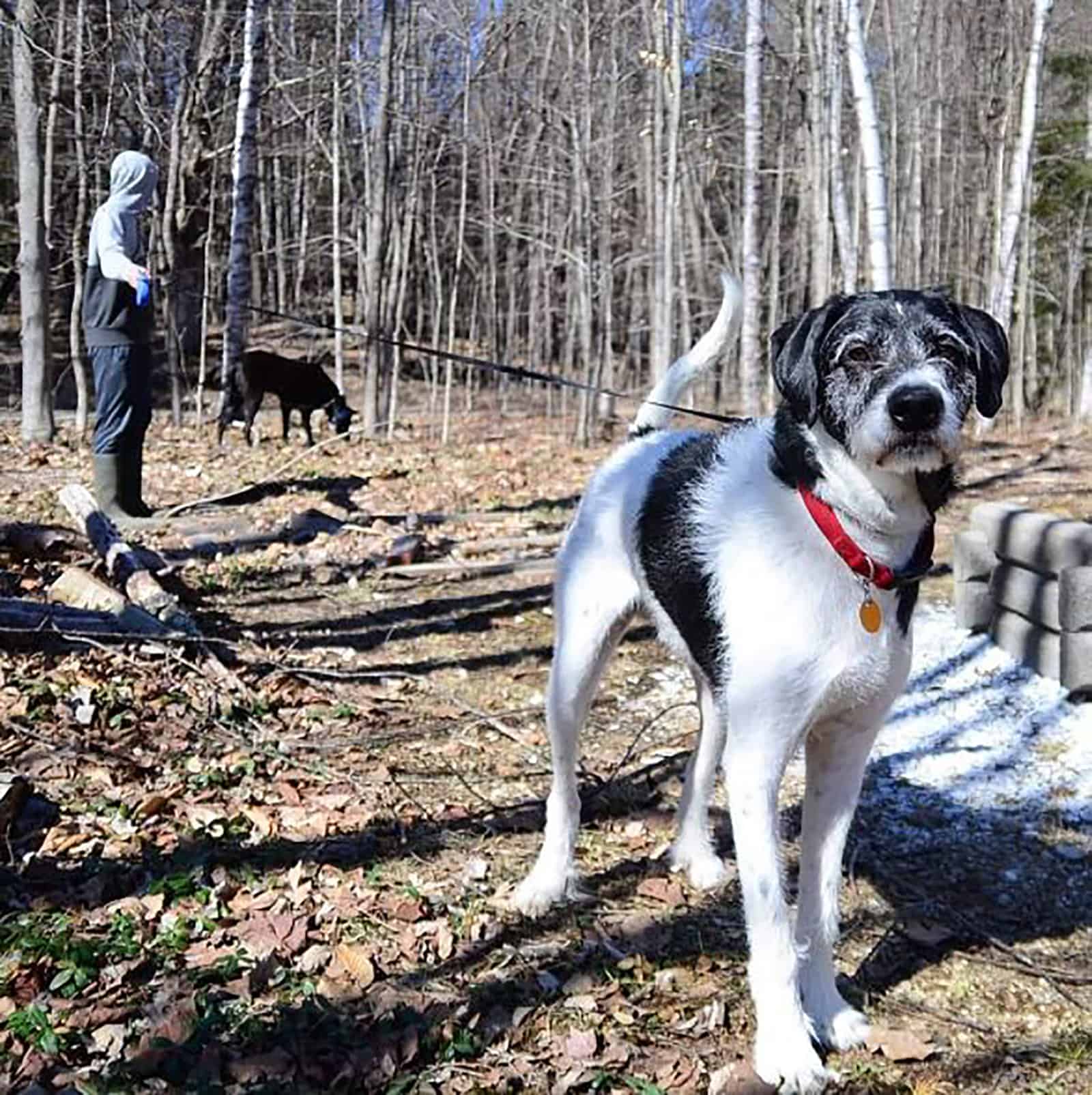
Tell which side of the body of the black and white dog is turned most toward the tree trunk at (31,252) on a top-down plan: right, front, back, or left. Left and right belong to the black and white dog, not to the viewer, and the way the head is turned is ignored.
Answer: back

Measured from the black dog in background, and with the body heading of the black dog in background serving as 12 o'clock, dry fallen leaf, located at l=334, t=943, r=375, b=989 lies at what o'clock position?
The dry fallen leaf is roughly at 3 o'clock from the black dog in background.

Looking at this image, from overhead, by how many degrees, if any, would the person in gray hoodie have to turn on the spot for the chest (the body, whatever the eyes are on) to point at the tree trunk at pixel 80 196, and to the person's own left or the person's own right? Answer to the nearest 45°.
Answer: approximately 90° to the person's own left

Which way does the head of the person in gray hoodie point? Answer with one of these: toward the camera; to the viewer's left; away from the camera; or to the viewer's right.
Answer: to the viewer's right

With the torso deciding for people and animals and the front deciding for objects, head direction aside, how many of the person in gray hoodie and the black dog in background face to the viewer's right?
2

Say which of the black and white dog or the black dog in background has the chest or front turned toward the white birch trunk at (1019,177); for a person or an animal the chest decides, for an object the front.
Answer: the black dog in background

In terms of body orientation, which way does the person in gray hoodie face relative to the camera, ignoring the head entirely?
to the viewer's right

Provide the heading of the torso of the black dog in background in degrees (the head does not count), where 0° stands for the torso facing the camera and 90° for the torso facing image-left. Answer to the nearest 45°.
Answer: approximately 270°

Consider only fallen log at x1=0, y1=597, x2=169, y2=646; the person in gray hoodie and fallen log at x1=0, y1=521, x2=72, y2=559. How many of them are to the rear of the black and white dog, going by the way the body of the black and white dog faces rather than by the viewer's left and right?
3

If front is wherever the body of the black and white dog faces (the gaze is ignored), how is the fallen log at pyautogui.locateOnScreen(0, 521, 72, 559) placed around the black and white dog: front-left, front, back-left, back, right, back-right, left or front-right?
back

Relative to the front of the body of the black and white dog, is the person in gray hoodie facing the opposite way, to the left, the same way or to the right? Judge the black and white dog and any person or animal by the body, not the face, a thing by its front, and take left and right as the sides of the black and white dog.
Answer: to the left
